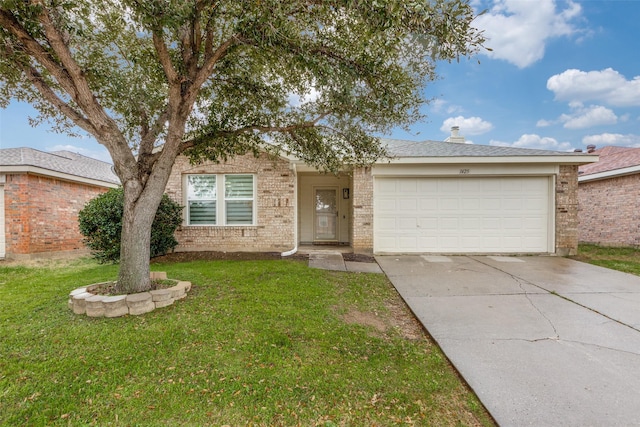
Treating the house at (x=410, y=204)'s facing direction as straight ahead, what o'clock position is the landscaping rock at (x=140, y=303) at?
The landscaping rock is roughly at 1 o'clock from the house.

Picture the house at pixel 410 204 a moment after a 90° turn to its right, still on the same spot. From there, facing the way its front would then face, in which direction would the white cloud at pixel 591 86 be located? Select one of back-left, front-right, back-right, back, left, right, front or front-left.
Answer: back-right

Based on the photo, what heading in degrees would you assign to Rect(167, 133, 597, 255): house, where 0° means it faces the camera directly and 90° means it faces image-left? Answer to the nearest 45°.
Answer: approximately 0°

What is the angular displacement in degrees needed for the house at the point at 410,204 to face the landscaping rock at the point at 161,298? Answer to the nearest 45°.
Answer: approximately 45° to its right

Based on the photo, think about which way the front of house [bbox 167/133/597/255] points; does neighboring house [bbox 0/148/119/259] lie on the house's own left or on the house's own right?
on the house's own right

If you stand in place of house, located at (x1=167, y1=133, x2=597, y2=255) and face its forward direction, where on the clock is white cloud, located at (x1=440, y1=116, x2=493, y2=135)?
The white cloud is roughly at 7 o'clock from the house.

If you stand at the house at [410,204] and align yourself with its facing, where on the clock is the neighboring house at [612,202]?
The neighboring house is roughly at 8 o'clock from the house.

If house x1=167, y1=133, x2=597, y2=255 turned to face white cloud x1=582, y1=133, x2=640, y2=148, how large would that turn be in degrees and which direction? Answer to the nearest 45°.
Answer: approximately 135° to its left

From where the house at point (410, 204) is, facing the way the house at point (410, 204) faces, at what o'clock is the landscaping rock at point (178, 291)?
The landscaping rock is roughly at 1 o'clock from the house.

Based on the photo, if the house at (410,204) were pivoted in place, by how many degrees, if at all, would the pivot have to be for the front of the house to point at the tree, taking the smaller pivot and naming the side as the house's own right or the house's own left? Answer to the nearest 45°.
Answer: approximately 45° to the house's own right
